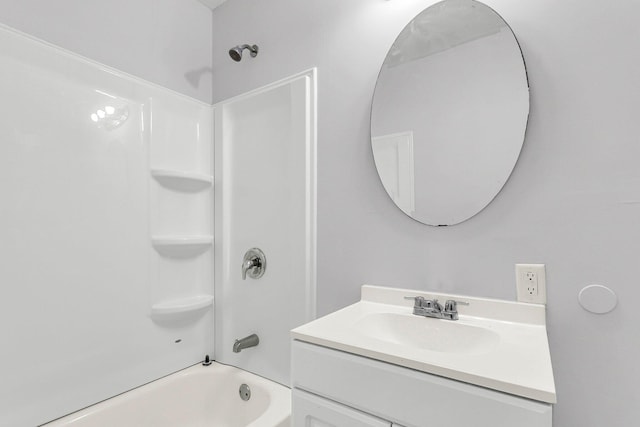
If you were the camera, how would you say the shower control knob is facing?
facing the viewer and to the left of the viewer

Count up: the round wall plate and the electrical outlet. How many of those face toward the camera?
2

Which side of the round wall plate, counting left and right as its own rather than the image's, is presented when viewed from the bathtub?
right

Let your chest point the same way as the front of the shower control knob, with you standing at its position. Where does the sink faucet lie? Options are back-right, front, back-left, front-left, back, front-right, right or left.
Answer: left

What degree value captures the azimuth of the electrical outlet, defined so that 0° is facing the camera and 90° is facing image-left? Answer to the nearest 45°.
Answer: approximately 0°
